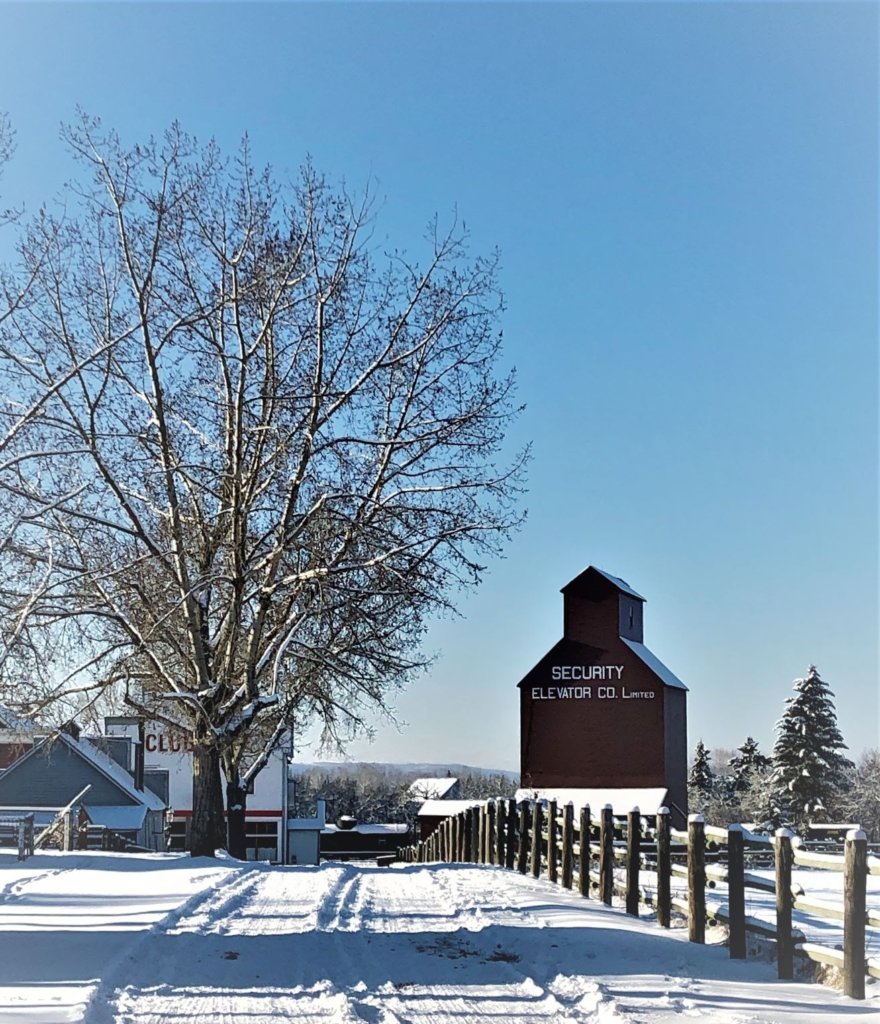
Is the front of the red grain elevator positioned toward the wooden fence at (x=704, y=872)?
yes

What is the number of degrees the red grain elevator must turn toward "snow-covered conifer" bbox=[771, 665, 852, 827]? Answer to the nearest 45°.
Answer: approximately 90° to its left

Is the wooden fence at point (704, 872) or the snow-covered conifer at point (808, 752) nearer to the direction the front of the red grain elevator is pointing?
the wooden fence

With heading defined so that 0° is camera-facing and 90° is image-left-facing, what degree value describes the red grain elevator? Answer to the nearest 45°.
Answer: approximately 0°
